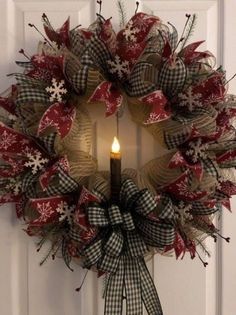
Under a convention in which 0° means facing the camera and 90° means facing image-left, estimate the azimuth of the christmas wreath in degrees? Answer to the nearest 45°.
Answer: approximately 0°
